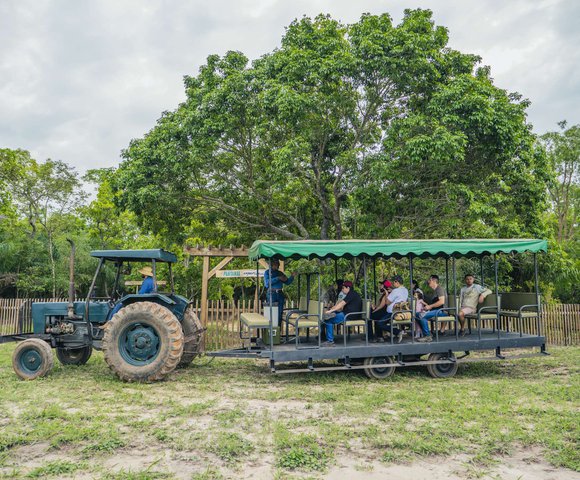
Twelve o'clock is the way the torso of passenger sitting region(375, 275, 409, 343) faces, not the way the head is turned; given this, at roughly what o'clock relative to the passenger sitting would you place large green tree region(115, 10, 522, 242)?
The large green tree is roughly at 2 o'clock from the passenger sitting.

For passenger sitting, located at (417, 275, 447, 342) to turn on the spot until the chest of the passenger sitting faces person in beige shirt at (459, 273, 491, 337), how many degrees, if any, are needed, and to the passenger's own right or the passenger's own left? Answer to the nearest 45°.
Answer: approximately 135° to the passenger's own right

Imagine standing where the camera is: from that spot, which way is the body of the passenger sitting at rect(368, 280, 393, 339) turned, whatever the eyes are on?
to the viewer's left

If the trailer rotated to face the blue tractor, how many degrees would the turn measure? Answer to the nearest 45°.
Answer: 0° — it already faces it

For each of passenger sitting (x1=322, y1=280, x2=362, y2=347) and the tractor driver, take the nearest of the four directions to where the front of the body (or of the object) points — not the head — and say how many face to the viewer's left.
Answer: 2

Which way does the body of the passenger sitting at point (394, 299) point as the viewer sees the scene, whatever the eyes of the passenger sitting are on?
to the viewer's left

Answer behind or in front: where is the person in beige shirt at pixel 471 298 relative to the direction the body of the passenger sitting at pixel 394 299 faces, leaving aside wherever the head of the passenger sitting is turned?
behind

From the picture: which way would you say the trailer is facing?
to the viewer's left

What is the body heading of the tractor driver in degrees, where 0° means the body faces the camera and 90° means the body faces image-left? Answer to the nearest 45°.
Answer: approximately 90°
